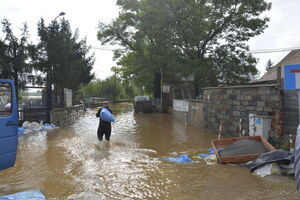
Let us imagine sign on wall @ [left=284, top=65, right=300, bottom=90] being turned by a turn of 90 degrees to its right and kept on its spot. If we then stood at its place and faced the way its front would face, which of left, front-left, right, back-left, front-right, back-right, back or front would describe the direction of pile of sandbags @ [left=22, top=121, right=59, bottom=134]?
front

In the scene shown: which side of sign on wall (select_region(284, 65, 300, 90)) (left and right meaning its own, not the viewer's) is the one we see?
front

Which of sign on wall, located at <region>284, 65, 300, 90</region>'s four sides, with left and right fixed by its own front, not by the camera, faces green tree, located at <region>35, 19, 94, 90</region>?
right

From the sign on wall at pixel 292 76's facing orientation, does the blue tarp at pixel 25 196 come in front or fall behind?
in front

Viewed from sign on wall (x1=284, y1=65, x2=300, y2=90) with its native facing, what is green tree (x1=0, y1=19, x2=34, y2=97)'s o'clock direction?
The green tree is roughly at 3 o'clock from the sign on wall.
